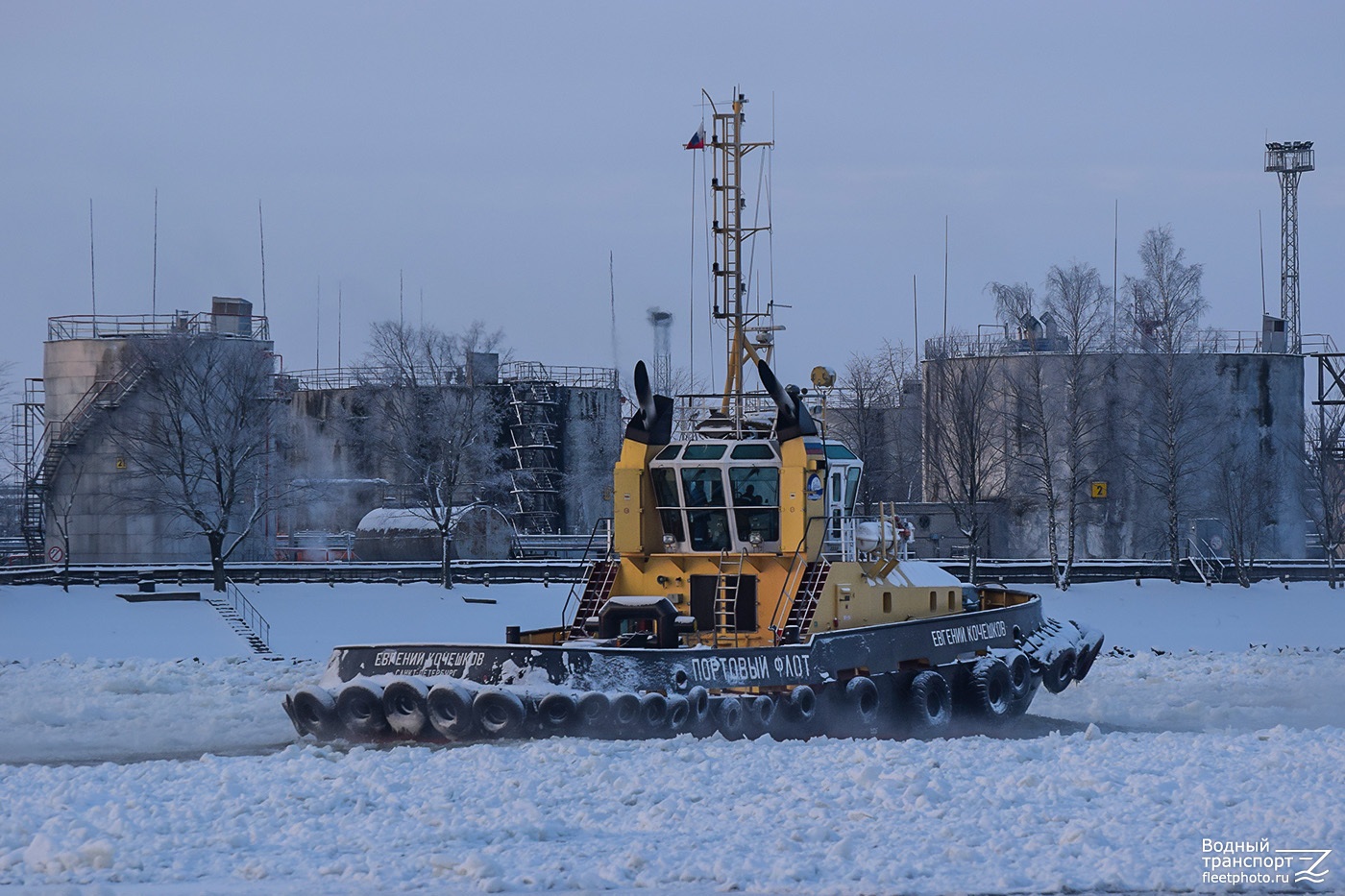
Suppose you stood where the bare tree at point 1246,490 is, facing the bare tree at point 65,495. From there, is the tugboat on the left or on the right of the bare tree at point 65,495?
left

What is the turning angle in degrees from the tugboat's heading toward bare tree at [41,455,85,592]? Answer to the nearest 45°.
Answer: approximately 90° to its left

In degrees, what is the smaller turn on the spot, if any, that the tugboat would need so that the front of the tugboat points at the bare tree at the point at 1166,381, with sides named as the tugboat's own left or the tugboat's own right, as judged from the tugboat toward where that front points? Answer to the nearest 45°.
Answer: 0° — it already faces it

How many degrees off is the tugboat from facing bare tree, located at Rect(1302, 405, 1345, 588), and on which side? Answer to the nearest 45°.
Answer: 0° — it already faces it

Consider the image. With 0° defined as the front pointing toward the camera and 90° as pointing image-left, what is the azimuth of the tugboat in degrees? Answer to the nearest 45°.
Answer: approximately 225°

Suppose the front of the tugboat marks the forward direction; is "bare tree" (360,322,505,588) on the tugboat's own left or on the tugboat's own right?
on the tugboat's own left

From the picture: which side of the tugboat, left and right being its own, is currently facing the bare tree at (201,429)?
left

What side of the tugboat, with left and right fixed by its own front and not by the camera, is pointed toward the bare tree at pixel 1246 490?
front

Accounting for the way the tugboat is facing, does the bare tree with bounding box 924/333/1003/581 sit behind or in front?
in front
